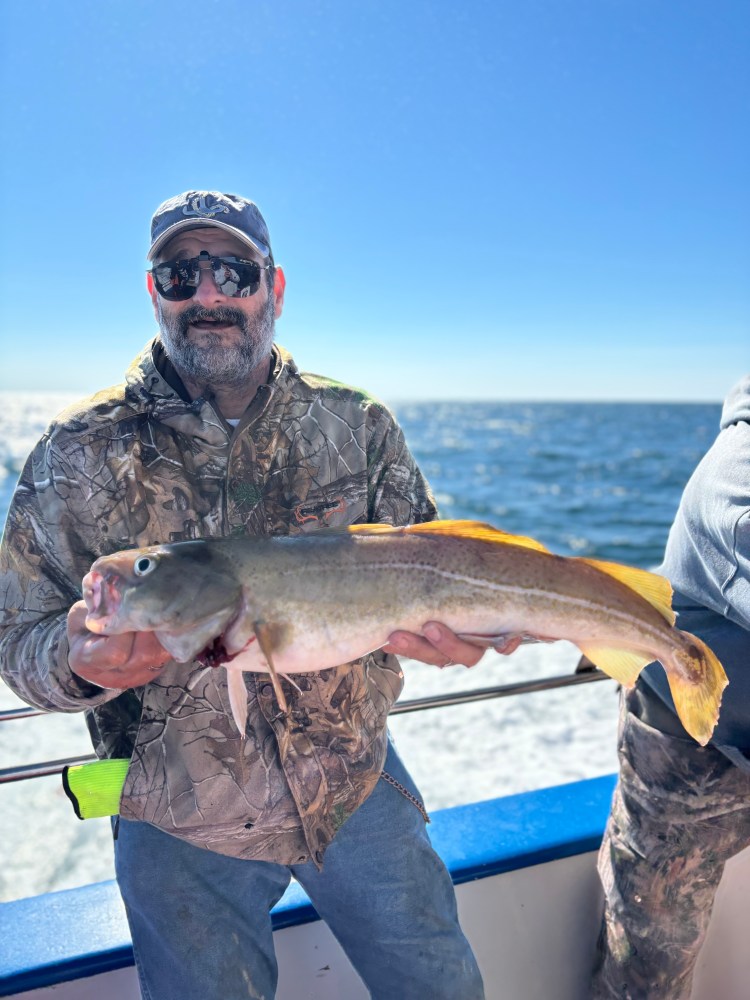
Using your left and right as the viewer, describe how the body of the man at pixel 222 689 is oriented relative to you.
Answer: facing the viewer

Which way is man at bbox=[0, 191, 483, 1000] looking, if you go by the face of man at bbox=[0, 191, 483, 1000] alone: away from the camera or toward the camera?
toward the camera

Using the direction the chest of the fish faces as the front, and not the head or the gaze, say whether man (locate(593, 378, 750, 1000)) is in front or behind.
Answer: behind

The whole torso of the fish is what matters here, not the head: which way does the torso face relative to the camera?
to the viewer's left

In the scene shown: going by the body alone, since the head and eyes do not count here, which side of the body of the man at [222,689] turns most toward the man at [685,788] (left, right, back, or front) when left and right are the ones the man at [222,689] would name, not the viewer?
left
